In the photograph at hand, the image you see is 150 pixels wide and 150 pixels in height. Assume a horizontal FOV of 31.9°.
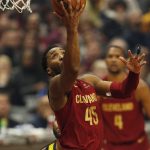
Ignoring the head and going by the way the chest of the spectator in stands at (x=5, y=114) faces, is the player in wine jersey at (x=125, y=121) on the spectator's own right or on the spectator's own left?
on the spectator's own left

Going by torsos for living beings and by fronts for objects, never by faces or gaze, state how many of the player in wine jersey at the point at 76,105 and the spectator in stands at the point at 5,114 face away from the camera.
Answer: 0

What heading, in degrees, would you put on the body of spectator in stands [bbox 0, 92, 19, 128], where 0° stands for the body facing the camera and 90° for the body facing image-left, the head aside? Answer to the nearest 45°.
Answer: approximately 0°

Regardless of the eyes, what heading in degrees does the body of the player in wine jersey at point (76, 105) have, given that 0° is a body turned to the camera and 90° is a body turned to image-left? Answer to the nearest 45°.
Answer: approximately 315°

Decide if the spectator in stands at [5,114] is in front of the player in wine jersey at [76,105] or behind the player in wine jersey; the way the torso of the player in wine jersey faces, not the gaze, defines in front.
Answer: behind

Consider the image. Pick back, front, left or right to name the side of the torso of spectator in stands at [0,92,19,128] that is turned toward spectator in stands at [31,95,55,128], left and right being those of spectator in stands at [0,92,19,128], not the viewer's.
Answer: left

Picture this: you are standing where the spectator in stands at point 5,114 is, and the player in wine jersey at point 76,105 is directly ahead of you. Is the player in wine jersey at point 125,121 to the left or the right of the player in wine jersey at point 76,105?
left
